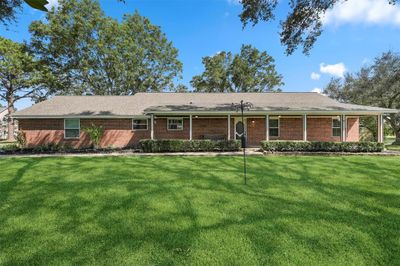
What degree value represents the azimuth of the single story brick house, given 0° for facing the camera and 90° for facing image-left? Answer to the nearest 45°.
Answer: approximately 0°

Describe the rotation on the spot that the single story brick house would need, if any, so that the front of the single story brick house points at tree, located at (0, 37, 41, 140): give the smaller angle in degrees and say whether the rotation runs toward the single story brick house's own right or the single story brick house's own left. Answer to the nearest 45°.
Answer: approximately 135° to the single story brick house's own right

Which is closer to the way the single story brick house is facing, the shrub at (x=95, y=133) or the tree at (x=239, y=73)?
the shrub

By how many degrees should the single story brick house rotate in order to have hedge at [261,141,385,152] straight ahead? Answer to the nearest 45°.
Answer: approximately 90° to its left

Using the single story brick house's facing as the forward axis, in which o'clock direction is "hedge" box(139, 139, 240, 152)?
The hedge is roughly at 11 o'clock from the single story brick house.

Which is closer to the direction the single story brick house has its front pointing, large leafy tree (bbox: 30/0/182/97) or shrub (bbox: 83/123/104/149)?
the shrub

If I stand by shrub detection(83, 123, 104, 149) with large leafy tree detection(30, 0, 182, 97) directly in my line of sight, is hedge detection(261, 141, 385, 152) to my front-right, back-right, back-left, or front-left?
back-right

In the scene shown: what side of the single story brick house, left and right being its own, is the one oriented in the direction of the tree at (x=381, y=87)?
left

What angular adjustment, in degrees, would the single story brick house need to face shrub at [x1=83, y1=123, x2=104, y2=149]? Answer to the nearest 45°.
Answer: approximately 90° to its right
